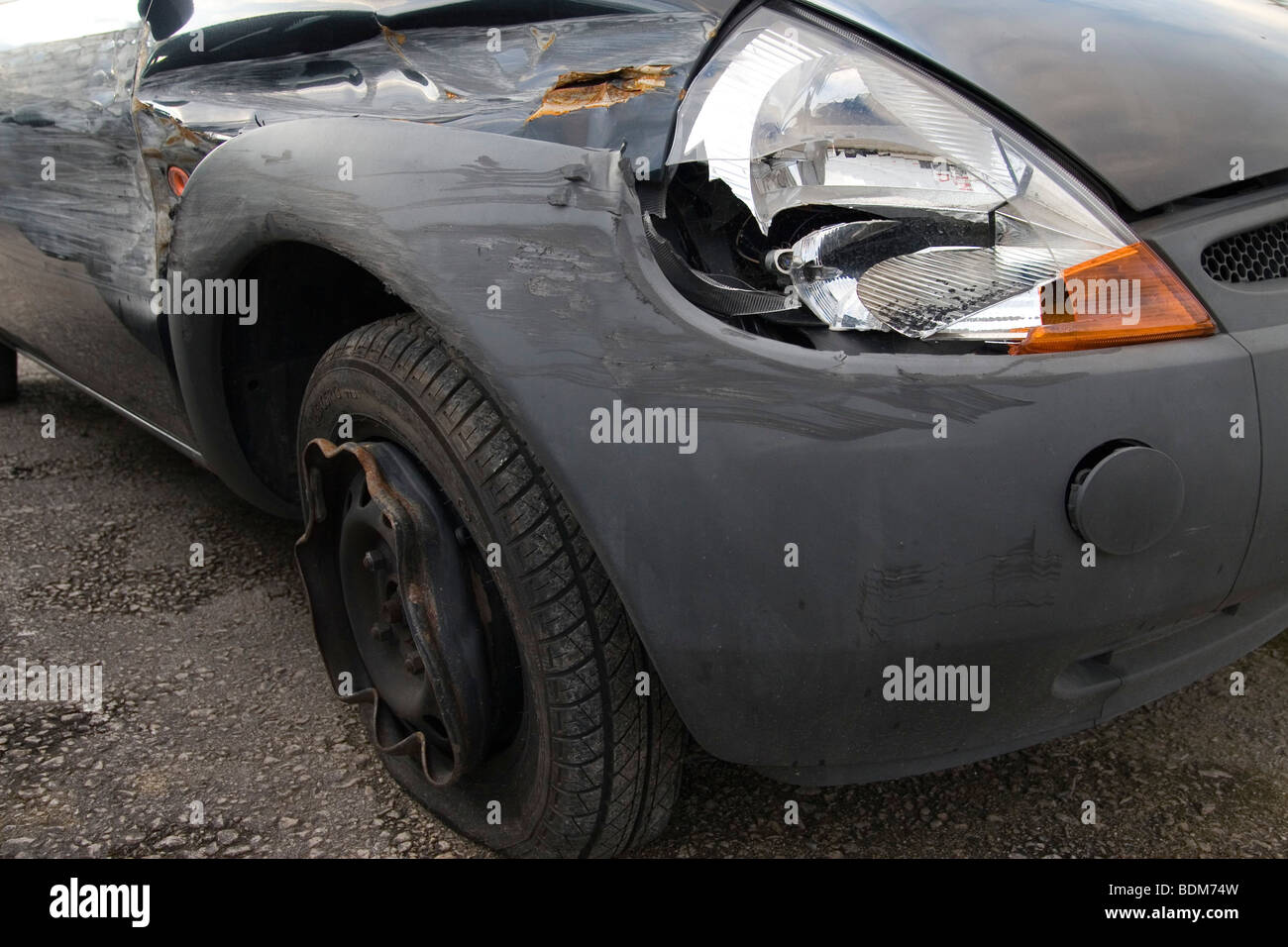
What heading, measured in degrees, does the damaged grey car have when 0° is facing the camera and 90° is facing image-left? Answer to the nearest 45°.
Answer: approximately 315°
